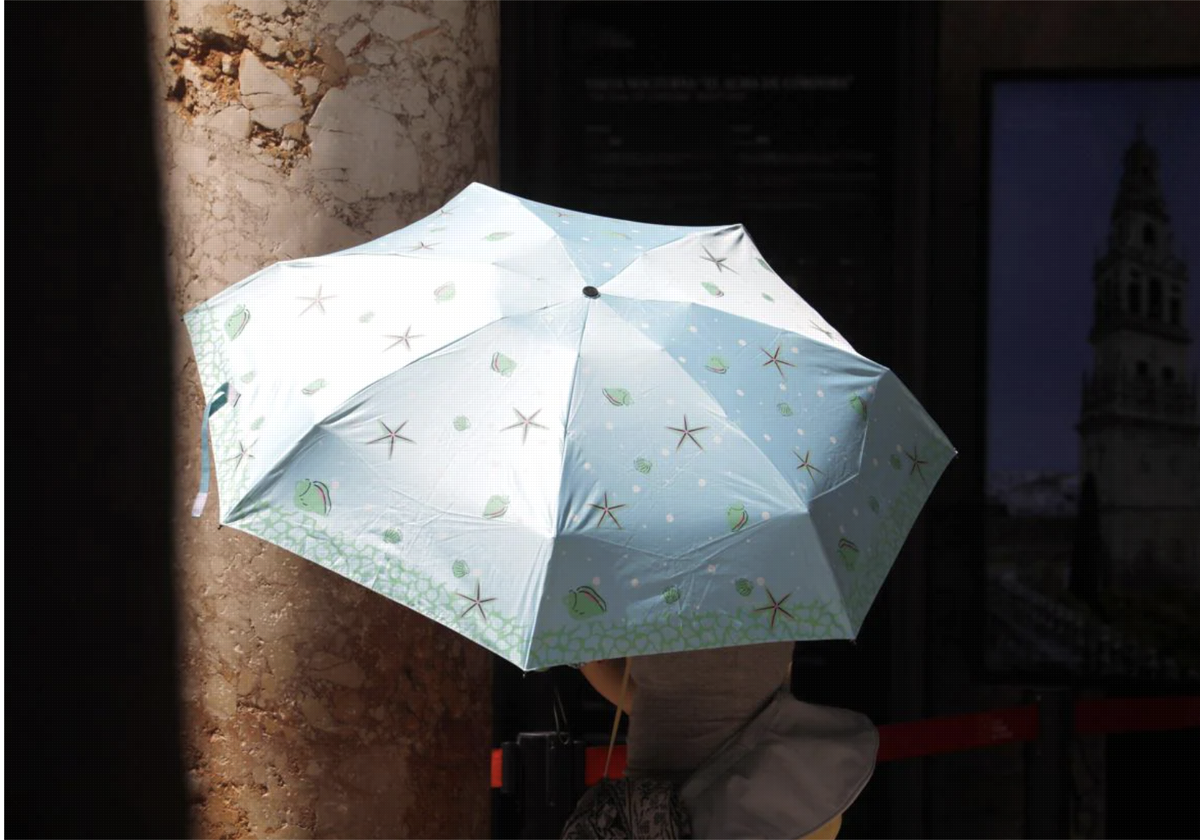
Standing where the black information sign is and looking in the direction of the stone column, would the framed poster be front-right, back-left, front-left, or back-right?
back-left

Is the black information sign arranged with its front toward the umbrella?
yes

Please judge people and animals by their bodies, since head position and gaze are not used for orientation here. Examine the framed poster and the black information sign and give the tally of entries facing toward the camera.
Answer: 2

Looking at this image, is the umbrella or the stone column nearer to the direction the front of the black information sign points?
the umbrella

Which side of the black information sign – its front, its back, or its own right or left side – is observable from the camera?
front

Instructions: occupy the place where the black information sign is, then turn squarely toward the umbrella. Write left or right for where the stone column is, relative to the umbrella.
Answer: right

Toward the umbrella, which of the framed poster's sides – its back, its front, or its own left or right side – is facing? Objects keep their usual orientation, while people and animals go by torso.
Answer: front

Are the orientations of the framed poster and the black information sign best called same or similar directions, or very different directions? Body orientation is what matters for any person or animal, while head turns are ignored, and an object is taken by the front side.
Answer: same or similar directions

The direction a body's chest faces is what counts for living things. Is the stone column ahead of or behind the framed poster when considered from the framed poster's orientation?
ahead

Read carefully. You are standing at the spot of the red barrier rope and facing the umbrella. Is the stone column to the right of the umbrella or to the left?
right

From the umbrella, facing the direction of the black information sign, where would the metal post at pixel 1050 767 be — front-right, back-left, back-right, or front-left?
front-right

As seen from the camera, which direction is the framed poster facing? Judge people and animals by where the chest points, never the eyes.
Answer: toward the camera
